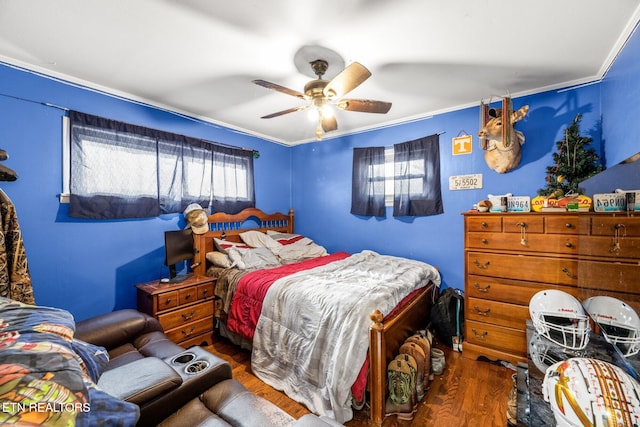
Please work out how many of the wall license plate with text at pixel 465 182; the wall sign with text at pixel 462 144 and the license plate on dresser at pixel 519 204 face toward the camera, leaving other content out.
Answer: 3

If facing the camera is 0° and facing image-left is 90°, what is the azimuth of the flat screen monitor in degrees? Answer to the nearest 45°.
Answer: approximately 315°

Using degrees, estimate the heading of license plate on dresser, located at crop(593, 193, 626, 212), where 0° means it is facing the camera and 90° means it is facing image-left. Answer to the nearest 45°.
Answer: approximately 0°

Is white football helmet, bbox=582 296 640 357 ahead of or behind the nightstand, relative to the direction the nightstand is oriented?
ahead

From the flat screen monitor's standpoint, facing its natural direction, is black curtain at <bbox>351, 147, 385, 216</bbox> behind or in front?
in front

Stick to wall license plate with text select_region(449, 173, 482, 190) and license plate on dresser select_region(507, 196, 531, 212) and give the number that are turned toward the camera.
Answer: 2
